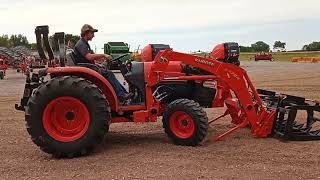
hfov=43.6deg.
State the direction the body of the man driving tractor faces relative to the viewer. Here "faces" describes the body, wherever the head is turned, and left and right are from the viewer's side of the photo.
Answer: facing to the right of the viewer

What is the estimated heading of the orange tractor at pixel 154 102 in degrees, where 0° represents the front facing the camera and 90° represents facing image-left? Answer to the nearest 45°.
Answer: approximately 270°
